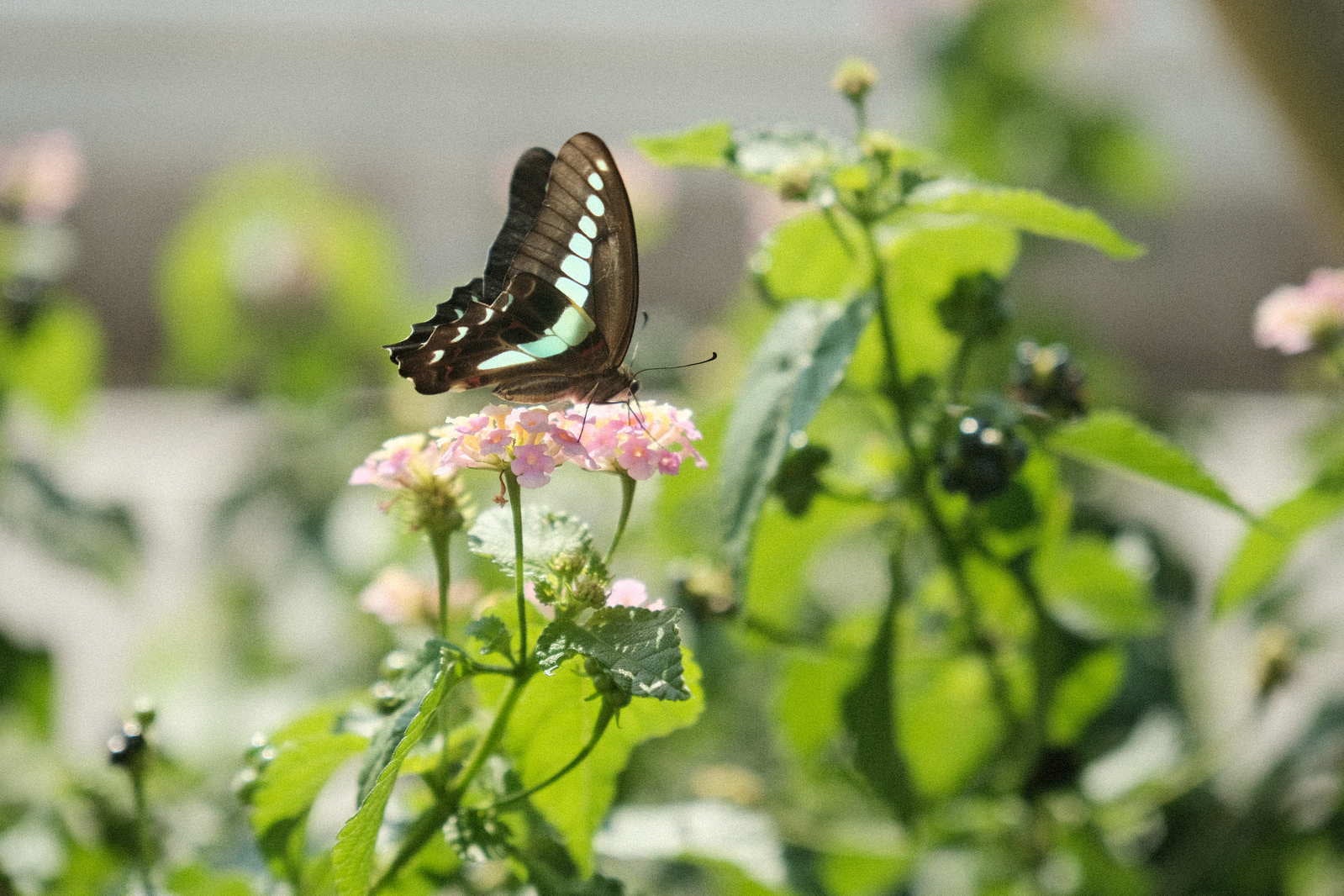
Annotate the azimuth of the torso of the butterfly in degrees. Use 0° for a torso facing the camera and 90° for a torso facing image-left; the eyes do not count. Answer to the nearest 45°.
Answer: approximately 270°
